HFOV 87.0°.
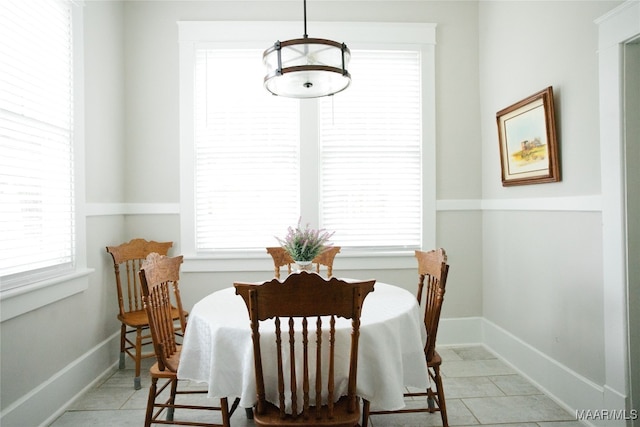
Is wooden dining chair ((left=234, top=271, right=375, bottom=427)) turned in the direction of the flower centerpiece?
yes

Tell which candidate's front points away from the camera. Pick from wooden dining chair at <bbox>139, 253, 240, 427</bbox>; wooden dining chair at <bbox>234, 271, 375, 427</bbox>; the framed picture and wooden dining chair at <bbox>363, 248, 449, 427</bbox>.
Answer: wooden dining chair at <bbox>234, 271, 375, 427</bbox>

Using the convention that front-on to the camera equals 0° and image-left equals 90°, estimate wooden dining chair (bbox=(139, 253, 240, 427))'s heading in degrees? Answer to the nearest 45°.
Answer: approximately 270°

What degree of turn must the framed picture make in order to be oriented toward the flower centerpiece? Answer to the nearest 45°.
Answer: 0° — it already faces it

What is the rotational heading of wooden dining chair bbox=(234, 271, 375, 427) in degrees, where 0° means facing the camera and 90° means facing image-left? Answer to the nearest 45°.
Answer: approximately 180°

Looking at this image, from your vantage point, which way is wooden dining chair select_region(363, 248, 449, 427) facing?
to the viewer's left

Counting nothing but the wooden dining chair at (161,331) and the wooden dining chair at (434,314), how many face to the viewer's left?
1

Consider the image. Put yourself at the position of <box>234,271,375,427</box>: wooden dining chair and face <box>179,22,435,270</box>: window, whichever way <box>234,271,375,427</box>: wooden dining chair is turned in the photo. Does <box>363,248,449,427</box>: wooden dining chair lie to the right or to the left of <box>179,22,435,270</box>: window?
right
